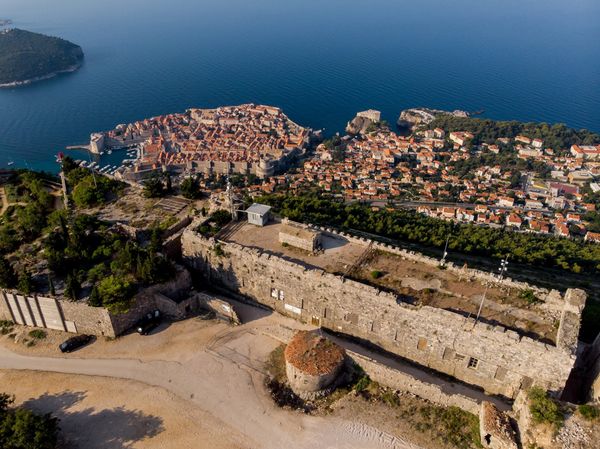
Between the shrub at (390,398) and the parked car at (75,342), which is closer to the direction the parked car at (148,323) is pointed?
the parked car

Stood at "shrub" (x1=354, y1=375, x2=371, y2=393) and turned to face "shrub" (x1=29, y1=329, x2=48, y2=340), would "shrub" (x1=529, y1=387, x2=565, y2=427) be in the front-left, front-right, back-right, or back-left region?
back-left
